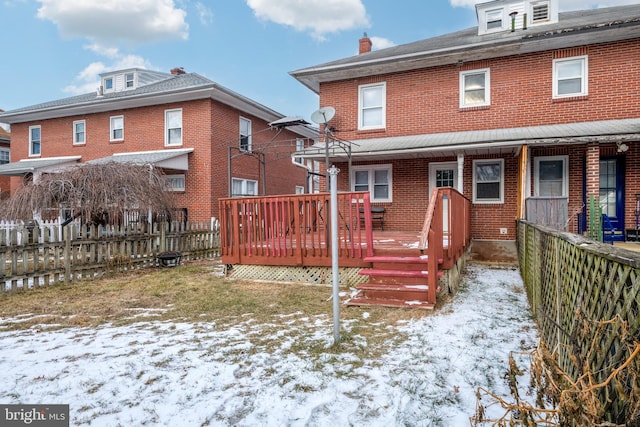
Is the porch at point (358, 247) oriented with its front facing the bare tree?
no

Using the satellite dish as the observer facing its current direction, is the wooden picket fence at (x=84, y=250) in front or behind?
in front

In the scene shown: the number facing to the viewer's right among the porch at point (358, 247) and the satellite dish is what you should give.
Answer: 0

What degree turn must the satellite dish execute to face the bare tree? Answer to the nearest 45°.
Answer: approximately 45° to its right

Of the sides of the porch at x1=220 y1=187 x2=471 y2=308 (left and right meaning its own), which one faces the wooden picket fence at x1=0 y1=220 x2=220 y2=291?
right

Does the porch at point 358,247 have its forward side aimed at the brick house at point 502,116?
no

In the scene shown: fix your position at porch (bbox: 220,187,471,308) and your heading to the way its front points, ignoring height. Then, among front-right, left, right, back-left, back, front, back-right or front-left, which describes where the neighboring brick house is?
back-right

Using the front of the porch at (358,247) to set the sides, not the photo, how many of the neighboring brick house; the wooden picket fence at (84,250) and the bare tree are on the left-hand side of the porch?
0

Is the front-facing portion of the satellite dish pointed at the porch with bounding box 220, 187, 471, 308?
no

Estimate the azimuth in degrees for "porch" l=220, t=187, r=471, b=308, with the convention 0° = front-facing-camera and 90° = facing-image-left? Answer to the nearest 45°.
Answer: approximately 0°

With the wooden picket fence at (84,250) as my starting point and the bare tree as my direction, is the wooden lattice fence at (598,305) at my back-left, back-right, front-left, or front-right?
back-right
